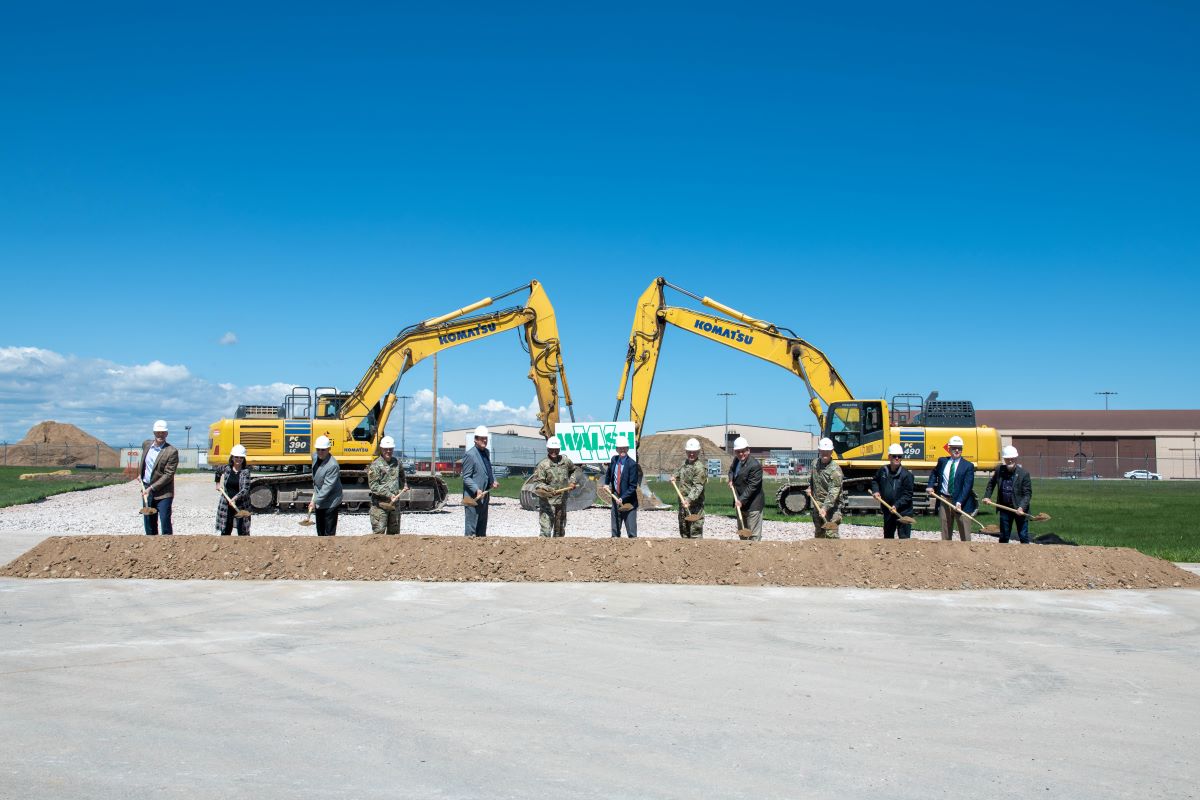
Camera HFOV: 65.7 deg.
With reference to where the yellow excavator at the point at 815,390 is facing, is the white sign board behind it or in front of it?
in front

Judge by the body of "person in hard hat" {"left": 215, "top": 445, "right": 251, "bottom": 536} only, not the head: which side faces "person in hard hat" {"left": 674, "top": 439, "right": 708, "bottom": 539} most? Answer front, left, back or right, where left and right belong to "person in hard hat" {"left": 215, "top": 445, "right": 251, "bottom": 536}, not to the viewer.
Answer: left

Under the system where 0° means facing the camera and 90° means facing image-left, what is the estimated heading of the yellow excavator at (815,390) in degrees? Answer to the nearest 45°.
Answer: approximately 90°

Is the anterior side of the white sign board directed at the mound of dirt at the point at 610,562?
yes

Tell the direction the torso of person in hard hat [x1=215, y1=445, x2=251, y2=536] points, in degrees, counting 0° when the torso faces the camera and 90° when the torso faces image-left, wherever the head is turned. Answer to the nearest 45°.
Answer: approximately 0°

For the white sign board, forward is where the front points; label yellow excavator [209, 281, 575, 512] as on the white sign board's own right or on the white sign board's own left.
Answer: on the white sign board's own right

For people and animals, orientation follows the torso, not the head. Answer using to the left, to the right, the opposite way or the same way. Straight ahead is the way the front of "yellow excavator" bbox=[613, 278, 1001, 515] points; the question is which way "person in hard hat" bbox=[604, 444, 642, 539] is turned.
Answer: to the left
